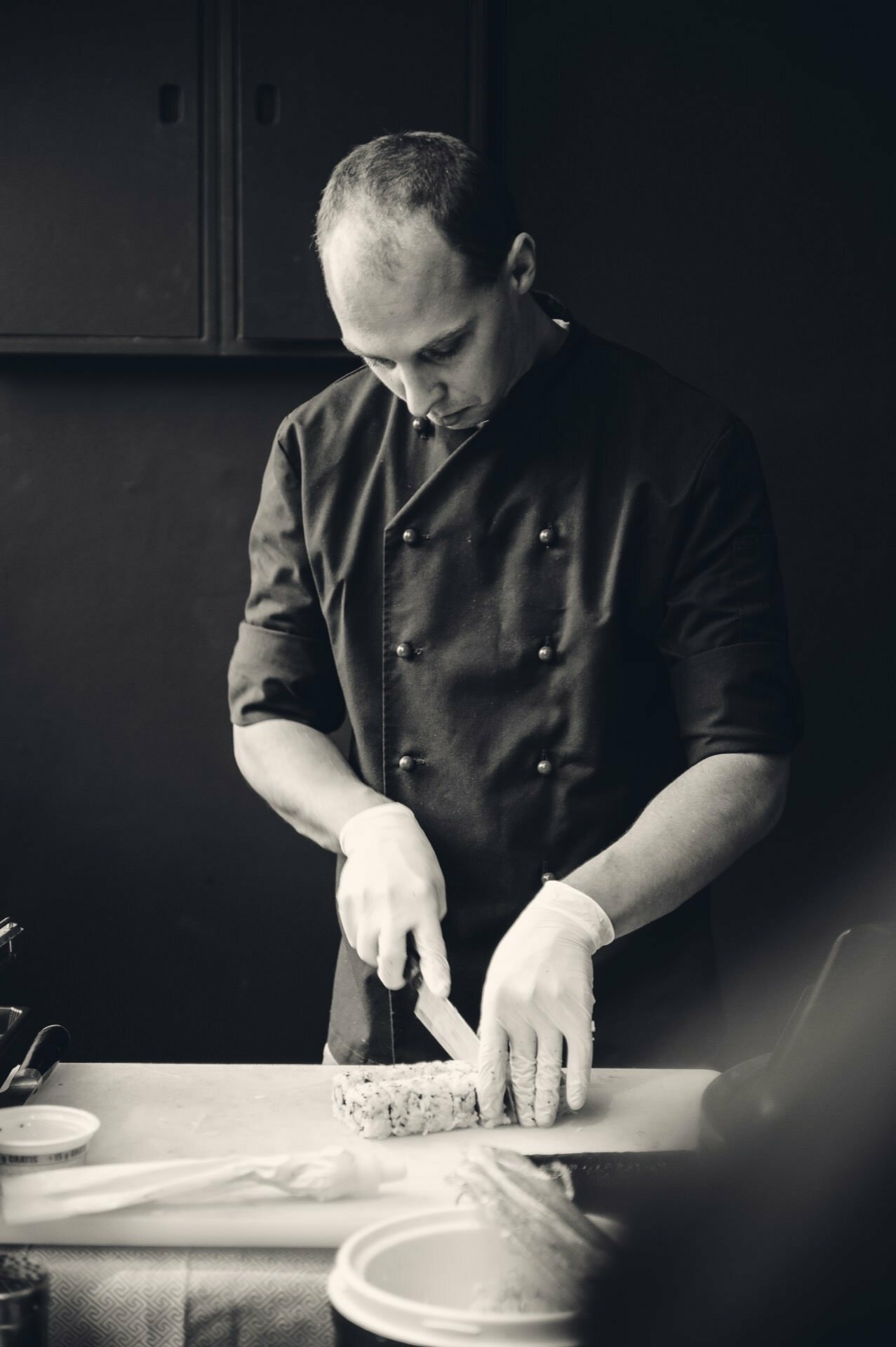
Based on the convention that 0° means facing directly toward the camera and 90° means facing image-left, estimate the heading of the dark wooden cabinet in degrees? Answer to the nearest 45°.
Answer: approximately 0°

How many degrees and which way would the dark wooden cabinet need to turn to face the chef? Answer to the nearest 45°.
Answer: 0° — it already faces them

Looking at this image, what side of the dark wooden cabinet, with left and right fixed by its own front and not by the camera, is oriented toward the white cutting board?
front

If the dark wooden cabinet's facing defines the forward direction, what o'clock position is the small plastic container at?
The small plastic container is roughly at 12 o'clock from the dark wooden cabinet.

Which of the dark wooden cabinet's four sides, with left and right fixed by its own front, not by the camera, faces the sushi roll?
front

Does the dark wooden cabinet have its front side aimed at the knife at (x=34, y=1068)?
yes

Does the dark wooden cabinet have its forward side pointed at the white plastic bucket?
yes
